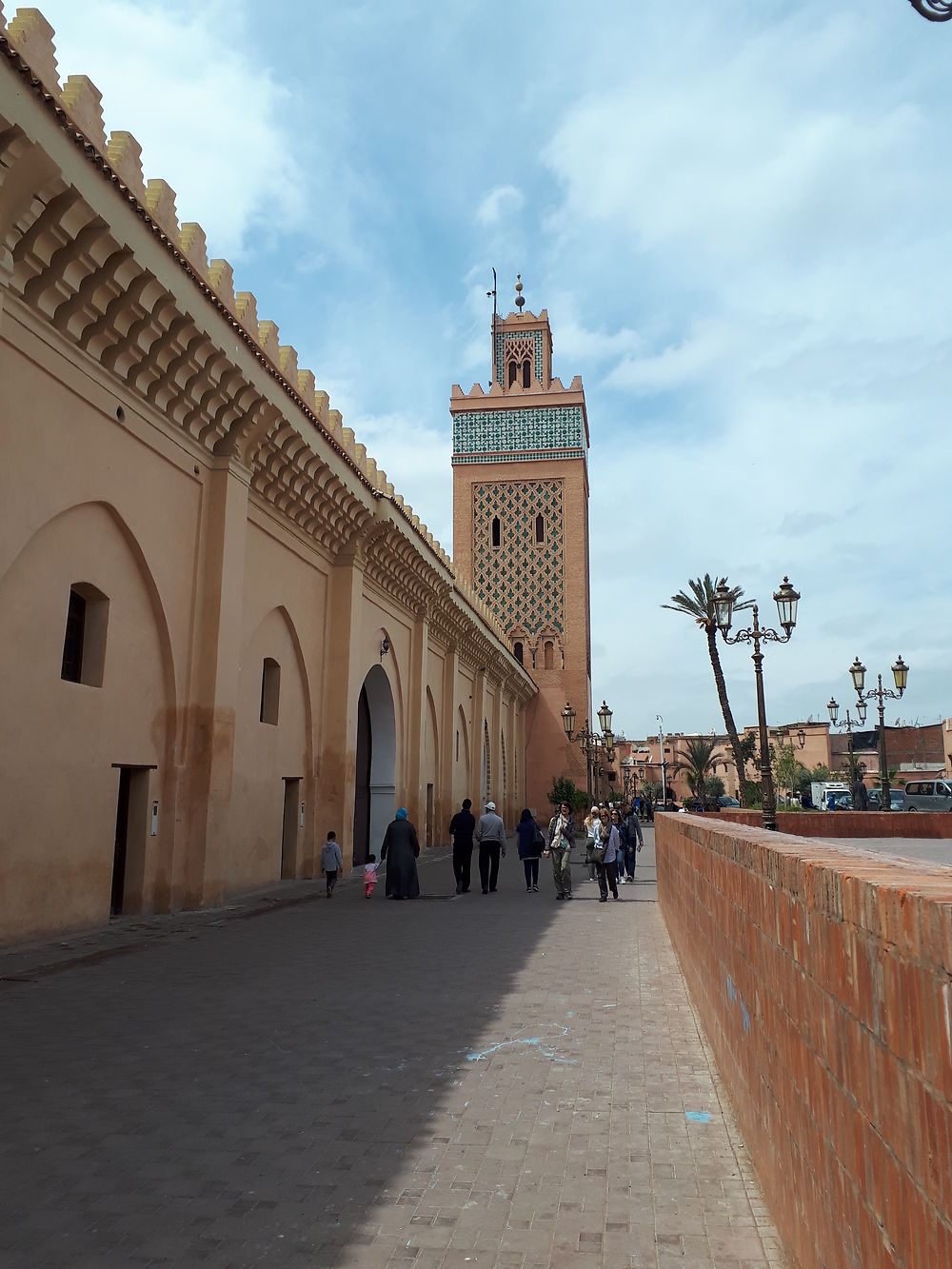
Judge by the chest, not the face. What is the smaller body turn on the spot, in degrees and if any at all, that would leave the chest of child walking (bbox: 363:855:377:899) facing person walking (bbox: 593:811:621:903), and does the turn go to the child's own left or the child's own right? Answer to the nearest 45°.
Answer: approximately 90° to the child's own right

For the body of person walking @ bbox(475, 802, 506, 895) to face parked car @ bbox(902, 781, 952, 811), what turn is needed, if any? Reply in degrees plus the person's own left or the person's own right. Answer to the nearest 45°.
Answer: approximately 45° to the person's own right

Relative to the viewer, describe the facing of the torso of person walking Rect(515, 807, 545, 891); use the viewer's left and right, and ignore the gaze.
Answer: facing away from the viewer

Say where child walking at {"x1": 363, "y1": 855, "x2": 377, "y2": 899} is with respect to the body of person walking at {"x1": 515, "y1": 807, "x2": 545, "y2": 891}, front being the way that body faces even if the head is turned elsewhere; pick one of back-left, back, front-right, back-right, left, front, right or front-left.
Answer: back-left

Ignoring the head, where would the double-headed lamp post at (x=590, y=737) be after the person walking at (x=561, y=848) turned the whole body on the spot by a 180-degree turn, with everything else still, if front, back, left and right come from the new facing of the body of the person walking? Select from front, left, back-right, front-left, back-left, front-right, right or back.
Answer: front

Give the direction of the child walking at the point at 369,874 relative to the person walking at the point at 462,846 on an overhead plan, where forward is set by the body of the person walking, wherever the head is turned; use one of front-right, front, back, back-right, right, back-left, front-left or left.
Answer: back-left

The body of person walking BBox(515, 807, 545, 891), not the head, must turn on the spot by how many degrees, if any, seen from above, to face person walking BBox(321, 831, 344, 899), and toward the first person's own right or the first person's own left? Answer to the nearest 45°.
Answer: approximately 135° to the first person's own left

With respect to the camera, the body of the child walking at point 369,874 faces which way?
away from the camera

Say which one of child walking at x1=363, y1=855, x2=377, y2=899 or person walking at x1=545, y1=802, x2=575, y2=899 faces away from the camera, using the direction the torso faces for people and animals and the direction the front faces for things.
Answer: the child walking

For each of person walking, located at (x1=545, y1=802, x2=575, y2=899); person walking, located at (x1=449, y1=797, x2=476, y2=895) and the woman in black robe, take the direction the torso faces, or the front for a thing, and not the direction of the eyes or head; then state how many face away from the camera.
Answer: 2

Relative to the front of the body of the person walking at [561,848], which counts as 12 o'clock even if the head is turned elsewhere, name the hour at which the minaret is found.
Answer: The minaret is roughly at 6 o'clock from the person walking.

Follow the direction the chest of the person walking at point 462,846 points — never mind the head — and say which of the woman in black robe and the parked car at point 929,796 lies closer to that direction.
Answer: the parked car

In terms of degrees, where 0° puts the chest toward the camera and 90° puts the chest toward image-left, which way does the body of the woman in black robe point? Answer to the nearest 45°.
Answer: approximately 180°

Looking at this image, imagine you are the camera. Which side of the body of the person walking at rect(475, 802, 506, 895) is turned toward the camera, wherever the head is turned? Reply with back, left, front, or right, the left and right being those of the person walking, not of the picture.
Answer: back
